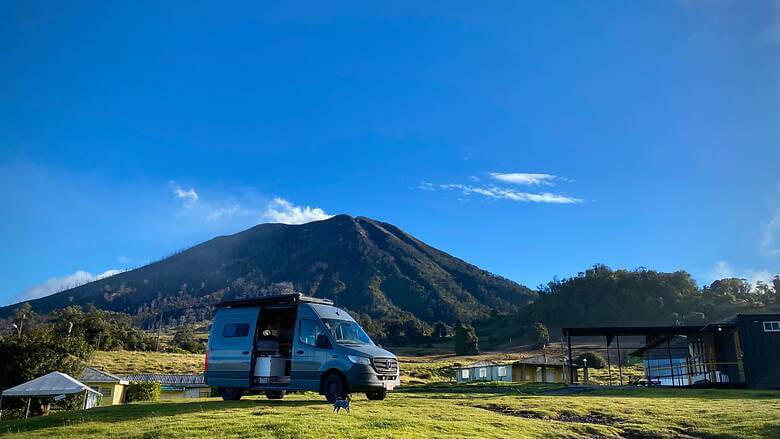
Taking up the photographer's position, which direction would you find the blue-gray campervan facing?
facing the viewer and to the right of the viewer

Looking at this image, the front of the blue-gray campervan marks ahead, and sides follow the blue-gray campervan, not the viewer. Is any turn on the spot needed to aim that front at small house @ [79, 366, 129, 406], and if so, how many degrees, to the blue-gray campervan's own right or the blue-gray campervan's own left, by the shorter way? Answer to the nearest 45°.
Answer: approximately 180°

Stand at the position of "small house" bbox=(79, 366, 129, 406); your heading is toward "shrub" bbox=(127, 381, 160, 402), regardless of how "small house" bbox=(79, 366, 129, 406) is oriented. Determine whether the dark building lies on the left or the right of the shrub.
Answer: right

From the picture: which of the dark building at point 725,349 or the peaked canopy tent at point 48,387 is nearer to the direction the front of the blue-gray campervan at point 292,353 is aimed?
the dark building

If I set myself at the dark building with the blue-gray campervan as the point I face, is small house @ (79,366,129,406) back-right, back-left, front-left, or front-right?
front-right

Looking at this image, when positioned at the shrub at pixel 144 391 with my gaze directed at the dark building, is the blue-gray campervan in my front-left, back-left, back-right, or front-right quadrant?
front-right

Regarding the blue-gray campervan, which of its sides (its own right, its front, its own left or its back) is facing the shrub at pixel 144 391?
back

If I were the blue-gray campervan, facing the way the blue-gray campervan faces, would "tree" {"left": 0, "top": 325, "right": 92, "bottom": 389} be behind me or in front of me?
behind

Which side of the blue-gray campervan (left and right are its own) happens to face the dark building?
left
